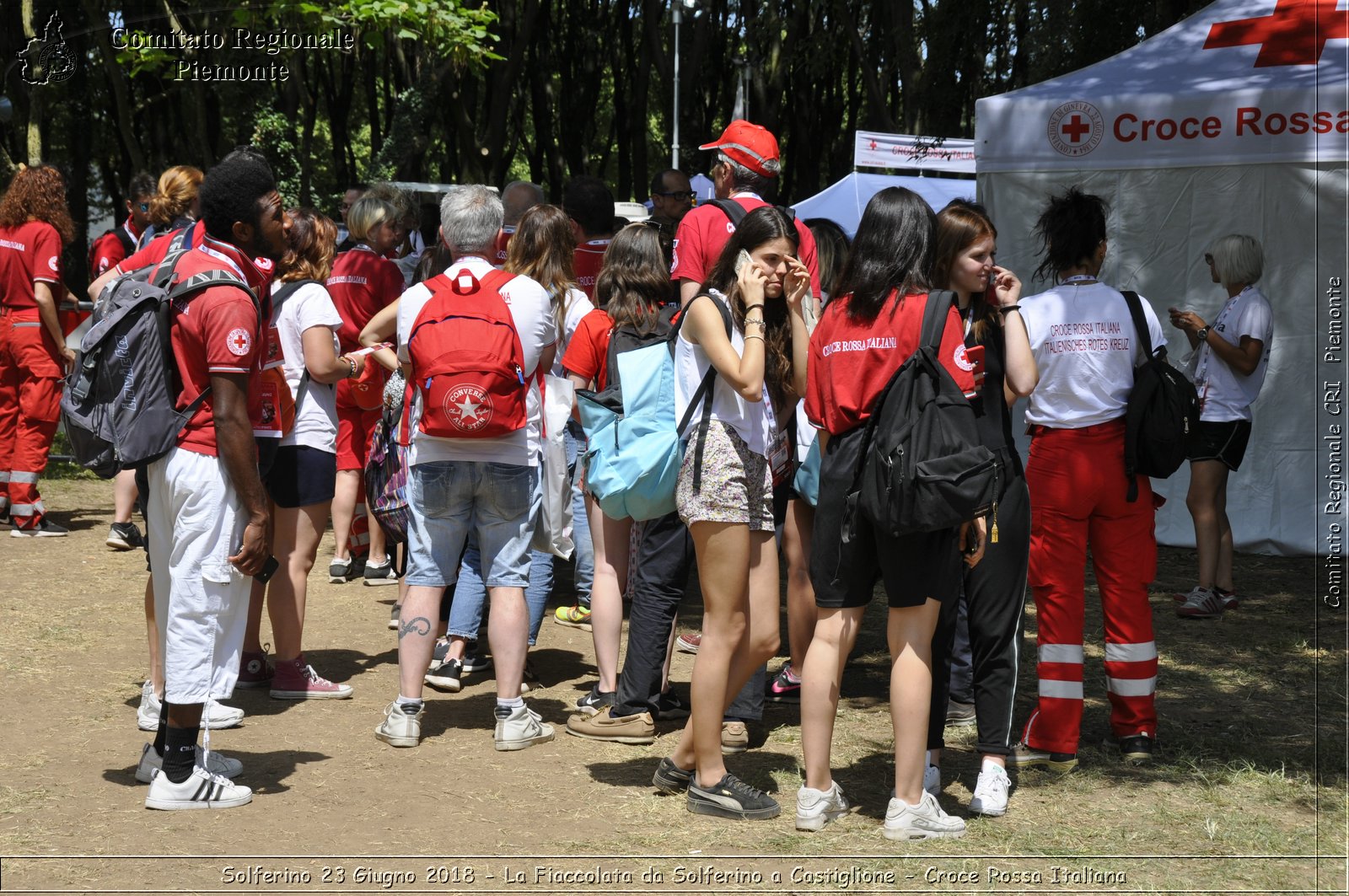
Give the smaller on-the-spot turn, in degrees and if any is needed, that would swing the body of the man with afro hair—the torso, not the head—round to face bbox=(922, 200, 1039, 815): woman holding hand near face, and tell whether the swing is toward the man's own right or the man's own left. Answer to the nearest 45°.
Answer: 0° — they already face them

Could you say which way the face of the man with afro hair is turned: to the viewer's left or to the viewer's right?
to the viewer's right

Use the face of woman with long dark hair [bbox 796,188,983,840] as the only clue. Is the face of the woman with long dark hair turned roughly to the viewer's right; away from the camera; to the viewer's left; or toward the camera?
away from the camera

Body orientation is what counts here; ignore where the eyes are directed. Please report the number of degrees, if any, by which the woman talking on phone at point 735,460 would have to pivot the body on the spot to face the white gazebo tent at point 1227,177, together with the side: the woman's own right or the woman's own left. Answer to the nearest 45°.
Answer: approximately 90° to the woman's own left

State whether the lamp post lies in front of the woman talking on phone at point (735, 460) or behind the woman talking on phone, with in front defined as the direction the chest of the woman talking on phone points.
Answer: behind

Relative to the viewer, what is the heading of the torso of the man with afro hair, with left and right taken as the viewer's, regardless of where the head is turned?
facing to the right of the viewer

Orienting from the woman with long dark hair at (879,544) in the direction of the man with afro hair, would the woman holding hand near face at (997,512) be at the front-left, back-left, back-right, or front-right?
back-right
